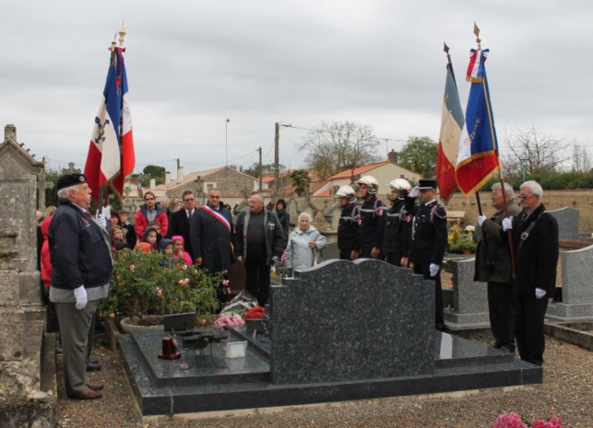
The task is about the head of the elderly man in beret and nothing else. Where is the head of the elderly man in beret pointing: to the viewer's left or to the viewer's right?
to the viewer's right

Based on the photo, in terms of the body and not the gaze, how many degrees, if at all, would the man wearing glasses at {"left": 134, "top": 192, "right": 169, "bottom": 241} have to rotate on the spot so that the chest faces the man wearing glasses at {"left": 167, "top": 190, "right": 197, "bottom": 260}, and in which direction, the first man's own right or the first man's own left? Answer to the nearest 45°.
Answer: approximately 45° to the first man's own left

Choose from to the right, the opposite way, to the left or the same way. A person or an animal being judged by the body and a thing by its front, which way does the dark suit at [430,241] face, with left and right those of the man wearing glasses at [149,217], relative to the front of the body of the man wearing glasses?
to the right

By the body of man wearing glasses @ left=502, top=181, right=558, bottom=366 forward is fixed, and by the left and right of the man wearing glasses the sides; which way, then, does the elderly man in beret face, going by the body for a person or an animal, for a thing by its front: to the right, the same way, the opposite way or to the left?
the opposite way

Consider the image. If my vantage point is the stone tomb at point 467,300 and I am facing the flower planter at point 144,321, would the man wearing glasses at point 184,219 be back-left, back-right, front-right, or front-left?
front-right

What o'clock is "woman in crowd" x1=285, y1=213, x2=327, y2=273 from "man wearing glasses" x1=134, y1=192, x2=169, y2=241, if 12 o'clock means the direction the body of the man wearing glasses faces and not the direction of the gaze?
The woman in crowd is roughly at 10 o'clock from the man wearing glasses.

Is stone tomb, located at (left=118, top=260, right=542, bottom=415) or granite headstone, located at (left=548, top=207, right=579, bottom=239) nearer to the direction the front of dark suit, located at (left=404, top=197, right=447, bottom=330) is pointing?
the stone tomb

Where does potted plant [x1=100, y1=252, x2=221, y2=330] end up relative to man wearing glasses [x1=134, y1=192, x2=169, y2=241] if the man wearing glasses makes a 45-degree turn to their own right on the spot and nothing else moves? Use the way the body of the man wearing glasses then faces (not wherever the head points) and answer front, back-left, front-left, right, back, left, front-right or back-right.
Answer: front-left

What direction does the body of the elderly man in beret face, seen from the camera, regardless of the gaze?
to the viewer's right

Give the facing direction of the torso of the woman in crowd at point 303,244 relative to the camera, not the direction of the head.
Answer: toward the camera

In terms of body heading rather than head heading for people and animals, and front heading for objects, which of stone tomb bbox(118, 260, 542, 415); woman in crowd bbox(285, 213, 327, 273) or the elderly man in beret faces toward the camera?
the woman in crowd

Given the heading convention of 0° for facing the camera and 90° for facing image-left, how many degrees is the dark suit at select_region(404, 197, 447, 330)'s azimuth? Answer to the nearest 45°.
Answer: approximately 45°

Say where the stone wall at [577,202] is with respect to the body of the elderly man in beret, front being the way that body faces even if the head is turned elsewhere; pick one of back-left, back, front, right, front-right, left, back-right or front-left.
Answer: front-left

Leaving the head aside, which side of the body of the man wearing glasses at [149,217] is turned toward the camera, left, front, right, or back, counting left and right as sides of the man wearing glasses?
front

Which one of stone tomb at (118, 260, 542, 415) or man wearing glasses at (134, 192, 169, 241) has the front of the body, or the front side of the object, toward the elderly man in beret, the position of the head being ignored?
the man wearing glasses

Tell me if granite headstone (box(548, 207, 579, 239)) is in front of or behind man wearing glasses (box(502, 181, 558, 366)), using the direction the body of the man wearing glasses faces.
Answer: behind
